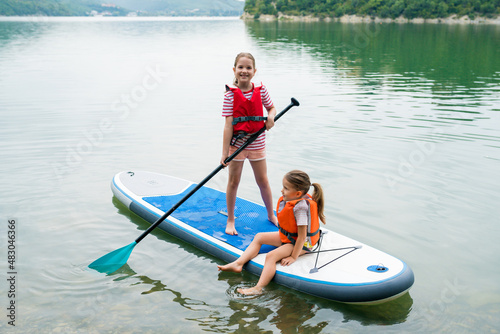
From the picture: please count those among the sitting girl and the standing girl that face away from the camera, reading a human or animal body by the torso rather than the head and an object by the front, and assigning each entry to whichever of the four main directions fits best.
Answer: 0

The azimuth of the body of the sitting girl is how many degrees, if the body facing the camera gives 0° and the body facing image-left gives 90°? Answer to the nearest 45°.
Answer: approximately 45°

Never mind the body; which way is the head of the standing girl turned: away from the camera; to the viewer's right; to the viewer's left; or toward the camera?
toward the camera

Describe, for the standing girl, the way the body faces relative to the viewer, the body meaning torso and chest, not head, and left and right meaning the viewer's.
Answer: facing the viewer
